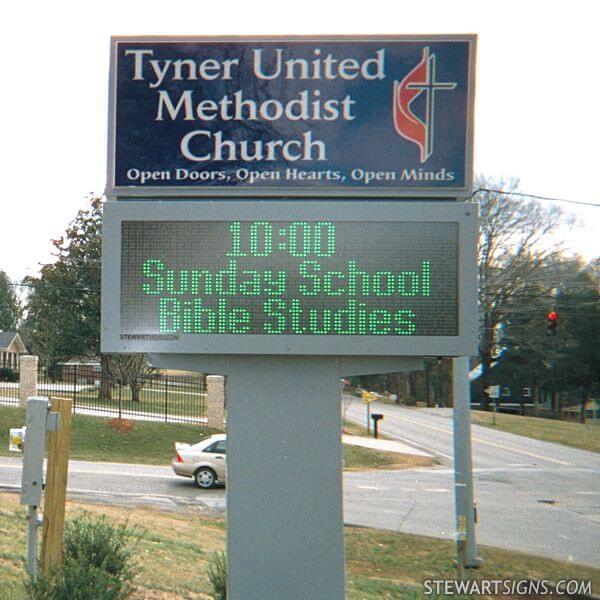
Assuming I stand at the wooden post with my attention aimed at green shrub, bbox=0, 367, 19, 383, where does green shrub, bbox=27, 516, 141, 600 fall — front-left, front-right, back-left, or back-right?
back-right

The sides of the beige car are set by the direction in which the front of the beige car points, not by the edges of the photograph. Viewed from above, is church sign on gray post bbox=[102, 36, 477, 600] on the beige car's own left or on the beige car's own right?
on the beige car's own right

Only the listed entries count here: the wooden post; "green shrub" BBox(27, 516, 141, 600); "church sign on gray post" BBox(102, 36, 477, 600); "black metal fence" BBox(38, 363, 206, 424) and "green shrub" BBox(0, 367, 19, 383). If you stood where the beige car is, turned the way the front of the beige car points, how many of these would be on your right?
3

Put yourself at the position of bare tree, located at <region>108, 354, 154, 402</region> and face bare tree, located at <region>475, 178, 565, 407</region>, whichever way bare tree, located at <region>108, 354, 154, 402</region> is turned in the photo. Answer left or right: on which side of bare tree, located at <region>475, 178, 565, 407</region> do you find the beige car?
right

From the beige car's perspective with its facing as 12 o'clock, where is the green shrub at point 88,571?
The green shrub is roughly at 3 o'clock from the beige car.
